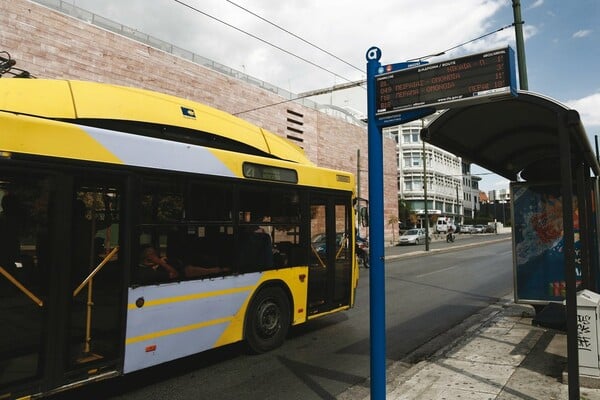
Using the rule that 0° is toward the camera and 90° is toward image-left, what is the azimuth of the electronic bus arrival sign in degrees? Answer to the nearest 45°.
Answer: approximately 45°

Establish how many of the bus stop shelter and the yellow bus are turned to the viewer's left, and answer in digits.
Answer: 1

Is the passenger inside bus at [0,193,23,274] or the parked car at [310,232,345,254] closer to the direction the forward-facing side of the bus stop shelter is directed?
the parked car

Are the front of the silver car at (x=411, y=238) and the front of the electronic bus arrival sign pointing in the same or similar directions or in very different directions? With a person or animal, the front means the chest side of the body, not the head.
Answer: same or similar directions

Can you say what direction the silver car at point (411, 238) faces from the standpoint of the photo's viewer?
facing the viewer and to the left of the viewer

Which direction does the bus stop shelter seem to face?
to the viewer's left

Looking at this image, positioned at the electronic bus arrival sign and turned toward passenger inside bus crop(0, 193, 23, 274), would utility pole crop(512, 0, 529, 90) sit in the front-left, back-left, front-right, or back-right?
back-right

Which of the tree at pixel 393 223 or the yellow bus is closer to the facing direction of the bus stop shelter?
the yellow bus

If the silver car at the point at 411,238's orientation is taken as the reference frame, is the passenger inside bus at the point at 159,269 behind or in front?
in front

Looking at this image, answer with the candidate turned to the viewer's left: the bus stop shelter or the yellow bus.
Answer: the bus stop shelter

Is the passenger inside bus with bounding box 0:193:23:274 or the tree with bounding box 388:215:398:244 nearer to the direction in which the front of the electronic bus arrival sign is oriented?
the passenger inside bus

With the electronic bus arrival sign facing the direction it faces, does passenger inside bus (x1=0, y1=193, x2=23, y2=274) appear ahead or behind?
ahead

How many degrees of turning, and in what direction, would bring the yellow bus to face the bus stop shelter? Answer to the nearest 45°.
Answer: approximately 45° to its right

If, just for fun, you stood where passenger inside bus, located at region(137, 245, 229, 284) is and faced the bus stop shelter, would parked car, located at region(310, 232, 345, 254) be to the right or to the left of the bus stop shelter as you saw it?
left

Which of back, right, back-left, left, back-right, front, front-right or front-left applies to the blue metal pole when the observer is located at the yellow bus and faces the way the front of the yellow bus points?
right

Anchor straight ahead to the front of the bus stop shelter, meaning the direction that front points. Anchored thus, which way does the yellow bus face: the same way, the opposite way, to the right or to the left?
to the right

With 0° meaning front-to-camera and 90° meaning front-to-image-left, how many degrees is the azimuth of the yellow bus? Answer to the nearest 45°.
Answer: approximately 225°
